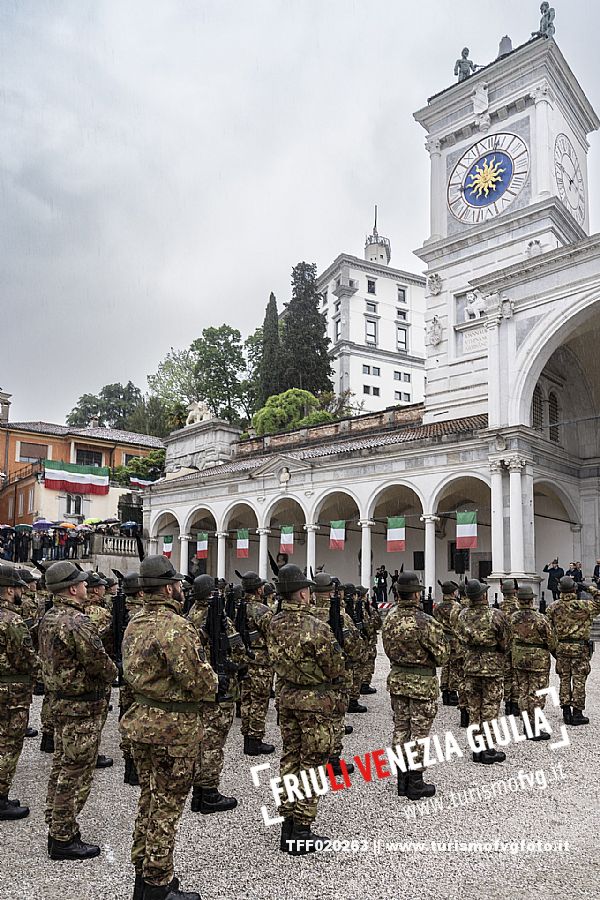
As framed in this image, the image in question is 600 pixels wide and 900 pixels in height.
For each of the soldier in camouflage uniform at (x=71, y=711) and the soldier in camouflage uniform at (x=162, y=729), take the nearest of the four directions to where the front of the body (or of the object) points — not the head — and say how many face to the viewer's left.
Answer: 0

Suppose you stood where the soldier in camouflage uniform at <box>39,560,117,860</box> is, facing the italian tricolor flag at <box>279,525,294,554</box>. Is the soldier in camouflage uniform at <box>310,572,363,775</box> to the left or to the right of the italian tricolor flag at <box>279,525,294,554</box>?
right

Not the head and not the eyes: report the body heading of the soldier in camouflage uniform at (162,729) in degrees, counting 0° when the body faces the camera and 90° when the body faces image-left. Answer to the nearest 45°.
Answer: approximately 225°

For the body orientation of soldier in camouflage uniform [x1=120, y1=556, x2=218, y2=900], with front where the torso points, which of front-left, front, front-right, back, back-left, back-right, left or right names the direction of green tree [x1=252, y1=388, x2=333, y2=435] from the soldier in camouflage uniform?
front-left

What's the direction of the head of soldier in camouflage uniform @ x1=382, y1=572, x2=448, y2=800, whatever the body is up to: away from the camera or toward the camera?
away from the camera

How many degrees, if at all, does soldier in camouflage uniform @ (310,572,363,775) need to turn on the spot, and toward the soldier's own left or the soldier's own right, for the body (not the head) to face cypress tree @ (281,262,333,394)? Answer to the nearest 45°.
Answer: approximately 45° to the soldier's own left

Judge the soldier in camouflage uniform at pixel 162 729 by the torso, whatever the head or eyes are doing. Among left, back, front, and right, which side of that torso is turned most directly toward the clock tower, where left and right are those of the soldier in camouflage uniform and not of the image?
front

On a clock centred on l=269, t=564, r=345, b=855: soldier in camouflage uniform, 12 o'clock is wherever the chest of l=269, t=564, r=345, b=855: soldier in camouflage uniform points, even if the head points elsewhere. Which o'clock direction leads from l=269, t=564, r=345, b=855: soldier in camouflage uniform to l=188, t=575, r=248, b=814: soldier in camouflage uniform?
l=188, t=575, r=248, b=814: soldier in camouflage uniform is roughly at 9 o'clock from l=269, t=564, r=345, b=855: soldier in camouflage uniform.

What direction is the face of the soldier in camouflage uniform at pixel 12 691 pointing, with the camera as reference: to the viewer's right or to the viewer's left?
to the viewer's right

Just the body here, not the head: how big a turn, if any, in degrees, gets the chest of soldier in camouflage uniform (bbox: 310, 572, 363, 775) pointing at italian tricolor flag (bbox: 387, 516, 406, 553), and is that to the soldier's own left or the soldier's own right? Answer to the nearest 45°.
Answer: approximately 45° to the soldier's own left

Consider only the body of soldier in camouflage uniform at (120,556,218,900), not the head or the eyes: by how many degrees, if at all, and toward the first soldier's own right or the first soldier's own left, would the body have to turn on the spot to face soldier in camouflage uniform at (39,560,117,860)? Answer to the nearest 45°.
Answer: approximately 90° to the first soldier's own left

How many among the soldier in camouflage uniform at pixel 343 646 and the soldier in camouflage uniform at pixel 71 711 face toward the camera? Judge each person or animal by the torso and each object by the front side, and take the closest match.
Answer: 0

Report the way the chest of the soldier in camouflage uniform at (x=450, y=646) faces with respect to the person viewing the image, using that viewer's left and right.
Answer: facing away from the viewer and to the right of the viewer
